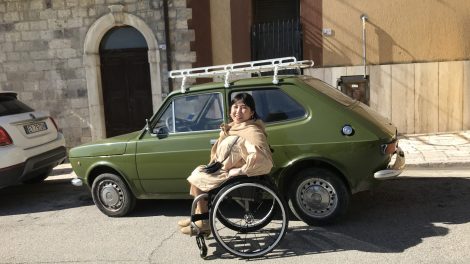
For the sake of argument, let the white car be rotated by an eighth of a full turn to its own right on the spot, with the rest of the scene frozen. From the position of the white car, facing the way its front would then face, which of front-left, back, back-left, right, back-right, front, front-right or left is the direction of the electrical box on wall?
right

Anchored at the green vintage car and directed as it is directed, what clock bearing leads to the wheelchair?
The wheelchair is roughly at 10 o'clock from the green vintage car.

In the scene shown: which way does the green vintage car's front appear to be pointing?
to the viewer's left

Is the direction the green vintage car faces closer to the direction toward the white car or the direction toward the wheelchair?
the white car

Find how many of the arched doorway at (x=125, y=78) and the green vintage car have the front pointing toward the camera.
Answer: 1

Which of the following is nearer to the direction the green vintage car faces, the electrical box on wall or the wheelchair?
the wheelchair

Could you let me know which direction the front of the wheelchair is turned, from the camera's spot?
facing to the left of the viewer

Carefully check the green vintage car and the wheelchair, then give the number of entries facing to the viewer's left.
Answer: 2

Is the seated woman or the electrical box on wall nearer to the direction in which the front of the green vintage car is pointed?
the seated woman

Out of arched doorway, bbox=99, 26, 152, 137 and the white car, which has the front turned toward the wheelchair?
the arched doorway

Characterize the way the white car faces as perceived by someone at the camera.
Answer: facing away from the viewer and to the left of the viewer
